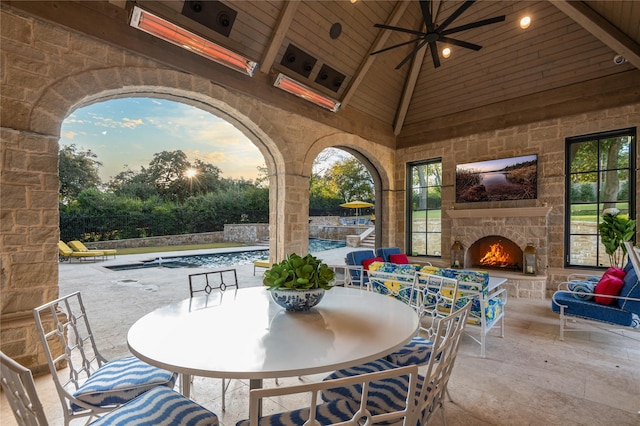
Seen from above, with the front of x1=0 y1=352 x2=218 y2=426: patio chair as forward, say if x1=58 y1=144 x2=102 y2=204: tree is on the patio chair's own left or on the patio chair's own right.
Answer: on the patio chair's own left

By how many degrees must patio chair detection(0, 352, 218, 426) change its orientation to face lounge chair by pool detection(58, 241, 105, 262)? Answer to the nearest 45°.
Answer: approximately 45° to its left

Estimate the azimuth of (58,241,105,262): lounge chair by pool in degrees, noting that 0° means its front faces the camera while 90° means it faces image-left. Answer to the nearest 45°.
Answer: approximately 270°

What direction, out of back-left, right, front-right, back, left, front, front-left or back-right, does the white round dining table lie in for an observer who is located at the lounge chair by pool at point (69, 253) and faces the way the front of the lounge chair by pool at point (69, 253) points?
right

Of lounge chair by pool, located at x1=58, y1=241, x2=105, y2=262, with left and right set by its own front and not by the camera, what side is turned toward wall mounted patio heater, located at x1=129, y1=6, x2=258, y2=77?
right

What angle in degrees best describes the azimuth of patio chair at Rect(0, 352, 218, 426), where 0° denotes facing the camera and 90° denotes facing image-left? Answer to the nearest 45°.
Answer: approximately 225°

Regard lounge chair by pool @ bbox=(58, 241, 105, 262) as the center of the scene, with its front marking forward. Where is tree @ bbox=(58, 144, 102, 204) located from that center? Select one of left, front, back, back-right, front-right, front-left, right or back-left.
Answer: left
